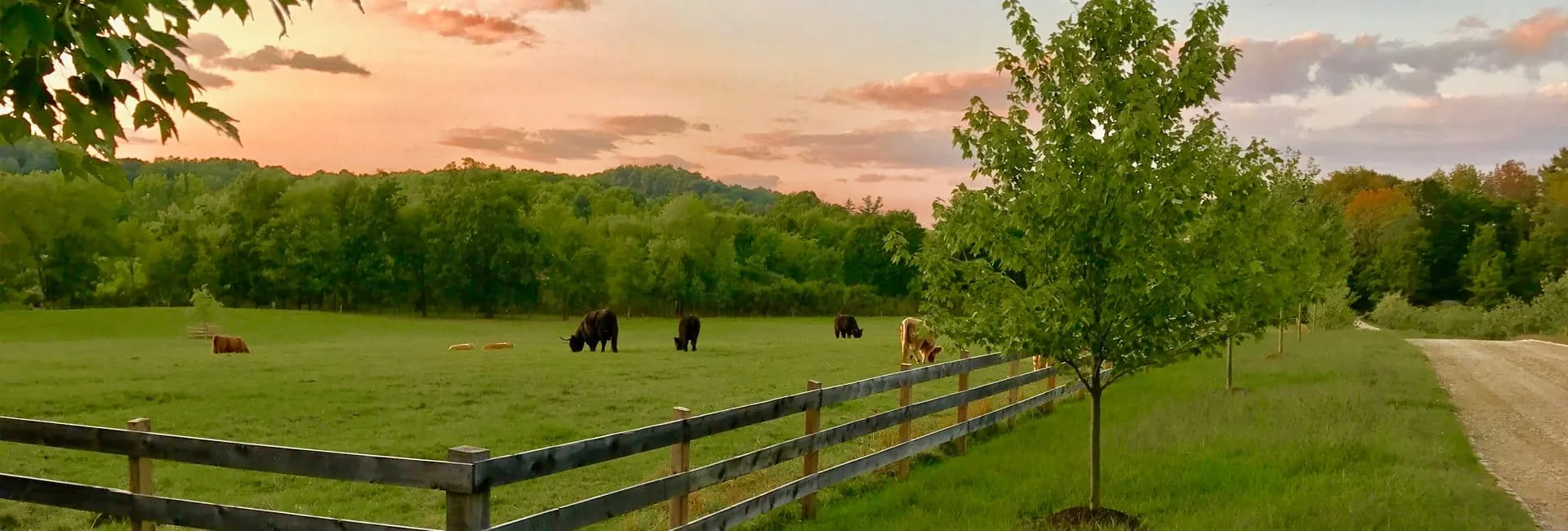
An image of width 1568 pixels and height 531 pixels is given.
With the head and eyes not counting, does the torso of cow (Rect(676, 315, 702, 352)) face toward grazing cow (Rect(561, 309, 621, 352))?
no

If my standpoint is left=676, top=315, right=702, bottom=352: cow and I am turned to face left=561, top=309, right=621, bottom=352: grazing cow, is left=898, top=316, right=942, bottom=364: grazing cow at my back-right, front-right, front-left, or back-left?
back-left

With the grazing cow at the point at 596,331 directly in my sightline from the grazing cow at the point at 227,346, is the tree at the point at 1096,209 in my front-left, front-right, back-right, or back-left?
front-right

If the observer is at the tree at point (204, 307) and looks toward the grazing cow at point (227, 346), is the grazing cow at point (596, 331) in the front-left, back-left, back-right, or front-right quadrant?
front-left

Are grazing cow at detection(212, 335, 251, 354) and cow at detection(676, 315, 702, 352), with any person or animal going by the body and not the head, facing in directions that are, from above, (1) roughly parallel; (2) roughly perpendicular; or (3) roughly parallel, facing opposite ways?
roughly perpendicular
